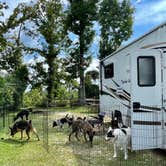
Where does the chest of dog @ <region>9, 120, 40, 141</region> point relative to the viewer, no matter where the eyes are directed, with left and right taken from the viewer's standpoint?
facing to the left of the viewer

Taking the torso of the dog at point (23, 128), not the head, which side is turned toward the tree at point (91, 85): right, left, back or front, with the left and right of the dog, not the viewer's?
right

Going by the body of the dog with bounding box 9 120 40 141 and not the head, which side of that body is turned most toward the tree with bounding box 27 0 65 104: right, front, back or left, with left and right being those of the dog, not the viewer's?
right

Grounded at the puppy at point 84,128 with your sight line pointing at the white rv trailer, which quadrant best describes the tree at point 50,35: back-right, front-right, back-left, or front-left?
back-left

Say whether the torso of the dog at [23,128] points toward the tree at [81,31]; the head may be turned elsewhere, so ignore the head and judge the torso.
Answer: no
